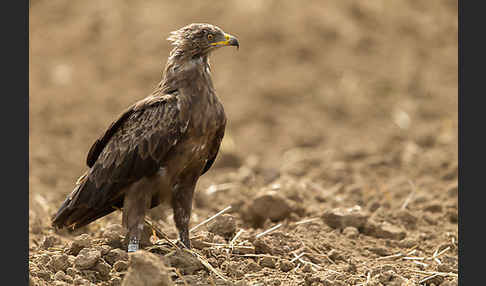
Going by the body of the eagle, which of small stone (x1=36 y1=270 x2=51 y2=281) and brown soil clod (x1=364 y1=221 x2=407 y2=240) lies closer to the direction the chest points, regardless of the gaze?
the brown soil clod

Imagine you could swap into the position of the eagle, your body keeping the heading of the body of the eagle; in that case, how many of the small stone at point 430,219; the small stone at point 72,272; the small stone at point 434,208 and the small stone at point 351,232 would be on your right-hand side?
1

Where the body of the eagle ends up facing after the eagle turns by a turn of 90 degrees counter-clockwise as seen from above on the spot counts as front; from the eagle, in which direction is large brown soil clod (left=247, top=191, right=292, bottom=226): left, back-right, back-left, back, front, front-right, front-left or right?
front

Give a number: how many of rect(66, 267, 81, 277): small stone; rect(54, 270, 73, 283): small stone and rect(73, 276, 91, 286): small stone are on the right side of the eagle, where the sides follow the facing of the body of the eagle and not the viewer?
3

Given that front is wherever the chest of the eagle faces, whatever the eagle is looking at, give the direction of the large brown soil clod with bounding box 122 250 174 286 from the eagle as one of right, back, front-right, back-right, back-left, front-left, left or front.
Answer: front-right

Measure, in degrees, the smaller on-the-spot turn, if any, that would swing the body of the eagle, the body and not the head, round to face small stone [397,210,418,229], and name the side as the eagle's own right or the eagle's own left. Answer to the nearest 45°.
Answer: approximately 90° to the eagle's own left

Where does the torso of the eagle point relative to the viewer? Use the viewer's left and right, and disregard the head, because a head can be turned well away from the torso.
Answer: facing the viewer and to the right of the viewer

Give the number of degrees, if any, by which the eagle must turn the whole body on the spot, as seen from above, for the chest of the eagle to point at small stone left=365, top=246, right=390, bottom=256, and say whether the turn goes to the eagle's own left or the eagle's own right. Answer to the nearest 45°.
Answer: approximately 45° to the eagle's own left

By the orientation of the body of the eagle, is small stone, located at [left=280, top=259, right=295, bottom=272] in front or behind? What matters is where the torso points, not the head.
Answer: in front
